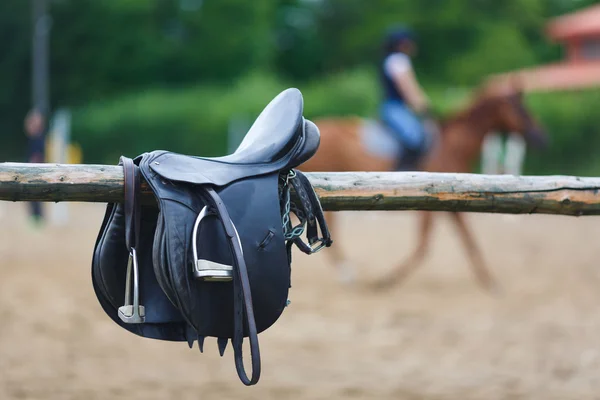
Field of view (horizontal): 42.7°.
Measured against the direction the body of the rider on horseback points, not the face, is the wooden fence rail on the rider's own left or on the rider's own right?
on the rider's own right

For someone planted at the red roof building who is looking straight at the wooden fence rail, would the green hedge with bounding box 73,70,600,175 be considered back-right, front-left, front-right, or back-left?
front-right

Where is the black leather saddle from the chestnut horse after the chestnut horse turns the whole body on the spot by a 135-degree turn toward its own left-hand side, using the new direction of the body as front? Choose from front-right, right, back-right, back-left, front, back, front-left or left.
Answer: back-left

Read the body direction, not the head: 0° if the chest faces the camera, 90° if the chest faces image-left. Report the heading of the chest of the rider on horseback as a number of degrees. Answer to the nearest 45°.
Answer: approximately 270°

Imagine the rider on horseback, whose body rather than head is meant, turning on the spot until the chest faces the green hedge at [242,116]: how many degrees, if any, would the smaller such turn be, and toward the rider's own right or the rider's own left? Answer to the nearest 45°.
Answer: approximately 90° to the rider's own left

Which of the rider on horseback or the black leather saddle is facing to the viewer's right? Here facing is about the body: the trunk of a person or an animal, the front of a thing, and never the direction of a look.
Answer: the rider on horseback

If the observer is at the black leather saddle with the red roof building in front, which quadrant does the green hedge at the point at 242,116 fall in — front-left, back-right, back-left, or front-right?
front-left

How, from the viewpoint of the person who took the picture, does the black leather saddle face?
facing the viewer and to the left of the viewer

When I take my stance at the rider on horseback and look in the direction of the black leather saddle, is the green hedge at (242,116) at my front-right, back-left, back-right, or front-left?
back-right

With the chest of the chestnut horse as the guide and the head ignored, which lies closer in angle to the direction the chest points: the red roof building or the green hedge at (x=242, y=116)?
the red roof building

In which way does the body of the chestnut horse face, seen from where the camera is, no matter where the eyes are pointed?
to the viewer's right

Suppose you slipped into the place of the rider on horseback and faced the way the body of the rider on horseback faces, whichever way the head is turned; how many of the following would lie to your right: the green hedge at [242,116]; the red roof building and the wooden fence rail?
1

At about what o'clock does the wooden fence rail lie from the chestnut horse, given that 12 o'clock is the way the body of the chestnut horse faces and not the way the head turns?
The wooden fence rail is roughly at 3 o'clock from the chestnut horse.

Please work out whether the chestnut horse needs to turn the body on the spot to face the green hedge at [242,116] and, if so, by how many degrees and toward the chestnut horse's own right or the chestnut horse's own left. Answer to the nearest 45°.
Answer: approximately 90° to the chestnut horse's own left

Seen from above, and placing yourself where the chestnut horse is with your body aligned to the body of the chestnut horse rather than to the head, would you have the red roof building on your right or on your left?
on your left
